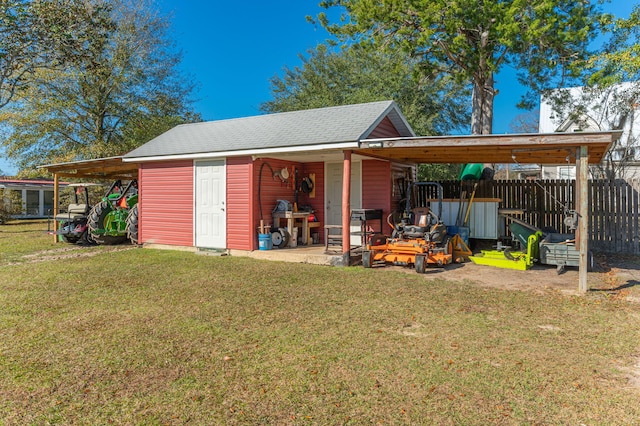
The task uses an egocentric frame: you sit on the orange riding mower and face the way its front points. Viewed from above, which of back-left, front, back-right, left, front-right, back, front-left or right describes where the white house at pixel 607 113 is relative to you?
back

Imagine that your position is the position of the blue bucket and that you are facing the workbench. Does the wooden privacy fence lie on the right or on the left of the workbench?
right

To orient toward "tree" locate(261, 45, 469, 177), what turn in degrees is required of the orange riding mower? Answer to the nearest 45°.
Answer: approximately 135° to its right

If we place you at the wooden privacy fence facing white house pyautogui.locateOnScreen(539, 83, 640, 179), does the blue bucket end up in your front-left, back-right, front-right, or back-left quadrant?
back-left

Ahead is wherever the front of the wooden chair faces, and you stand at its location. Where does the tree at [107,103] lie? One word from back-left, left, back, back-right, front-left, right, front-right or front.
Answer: back-right

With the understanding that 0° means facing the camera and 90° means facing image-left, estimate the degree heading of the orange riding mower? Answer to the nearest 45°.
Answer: approximately 45°

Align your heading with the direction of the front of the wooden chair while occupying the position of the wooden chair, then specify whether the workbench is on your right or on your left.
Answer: on your right

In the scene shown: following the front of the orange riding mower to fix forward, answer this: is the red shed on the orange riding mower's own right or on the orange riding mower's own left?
on the orange riding mower's own right

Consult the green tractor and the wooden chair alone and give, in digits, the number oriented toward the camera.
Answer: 1

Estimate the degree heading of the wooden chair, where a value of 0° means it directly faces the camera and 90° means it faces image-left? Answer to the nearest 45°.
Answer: approximately 0°
